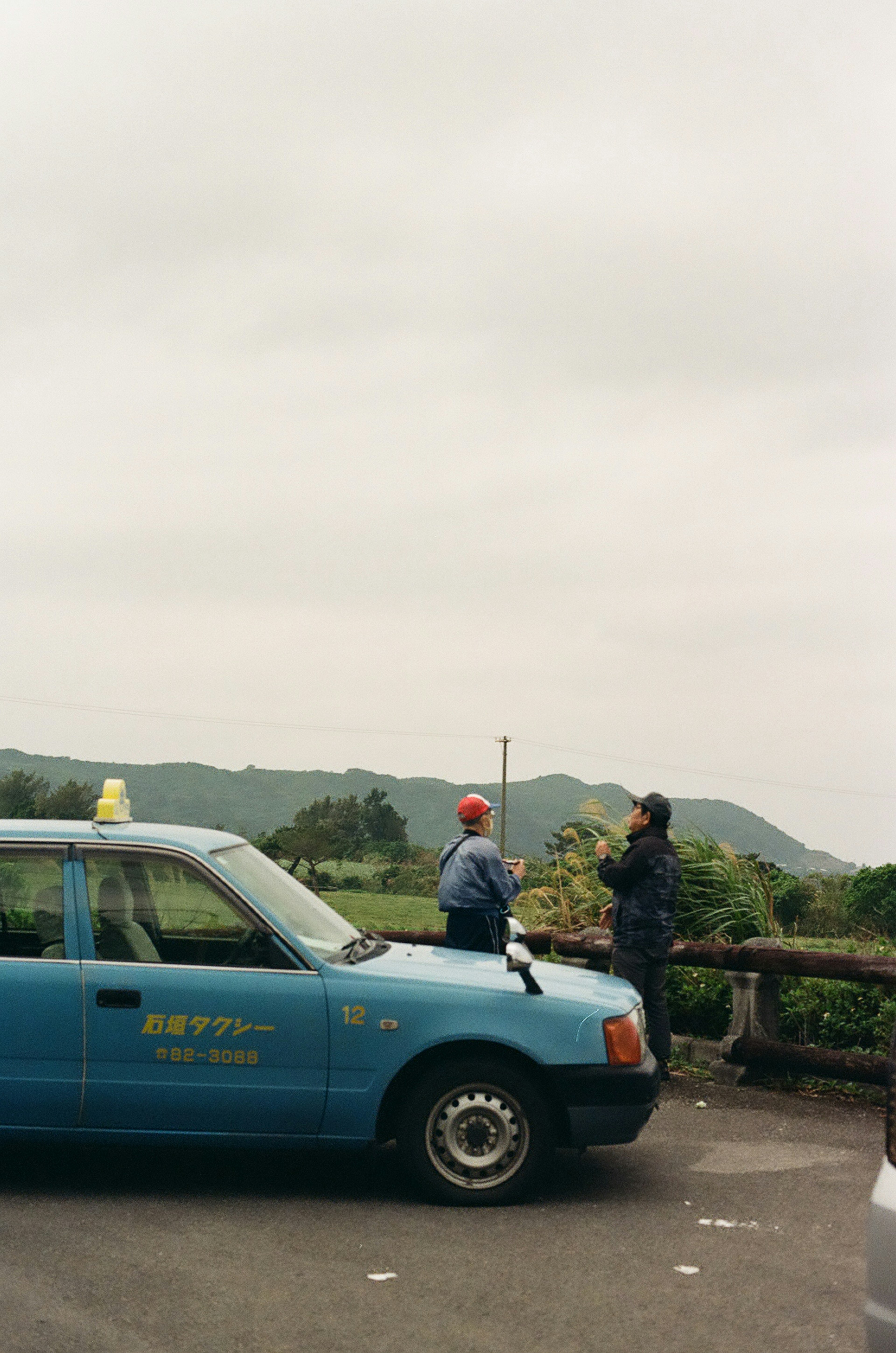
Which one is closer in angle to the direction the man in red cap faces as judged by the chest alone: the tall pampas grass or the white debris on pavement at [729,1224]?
the tall pampas grass

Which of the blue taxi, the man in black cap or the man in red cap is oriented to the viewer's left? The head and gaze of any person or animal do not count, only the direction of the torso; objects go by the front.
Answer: the man in black cap

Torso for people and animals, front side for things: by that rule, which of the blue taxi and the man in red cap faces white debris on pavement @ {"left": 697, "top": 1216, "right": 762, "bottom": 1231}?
the blue taxi

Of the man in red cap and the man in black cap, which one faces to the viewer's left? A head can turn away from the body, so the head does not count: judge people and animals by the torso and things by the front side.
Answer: the man in black cap

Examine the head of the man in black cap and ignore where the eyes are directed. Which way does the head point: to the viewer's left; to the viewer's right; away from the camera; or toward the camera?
to the viewer's left

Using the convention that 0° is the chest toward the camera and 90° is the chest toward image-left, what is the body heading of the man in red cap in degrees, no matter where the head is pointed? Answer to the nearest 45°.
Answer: approximately 225°

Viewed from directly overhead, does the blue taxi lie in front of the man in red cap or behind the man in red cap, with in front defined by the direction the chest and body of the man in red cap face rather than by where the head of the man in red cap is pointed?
behind

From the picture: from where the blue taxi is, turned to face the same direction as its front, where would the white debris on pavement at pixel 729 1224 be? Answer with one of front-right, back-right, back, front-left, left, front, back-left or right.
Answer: front

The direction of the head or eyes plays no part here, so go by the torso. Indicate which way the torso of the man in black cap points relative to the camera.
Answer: to the viewer's left

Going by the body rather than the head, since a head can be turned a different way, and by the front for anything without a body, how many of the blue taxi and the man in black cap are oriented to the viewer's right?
1

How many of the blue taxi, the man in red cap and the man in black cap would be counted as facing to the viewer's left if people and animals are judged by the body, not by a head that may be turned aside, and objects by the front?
1

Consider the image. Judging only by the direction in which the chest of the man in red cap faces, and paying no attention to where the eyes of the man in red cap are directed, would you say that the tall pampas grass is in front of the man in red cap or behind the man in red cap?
in front

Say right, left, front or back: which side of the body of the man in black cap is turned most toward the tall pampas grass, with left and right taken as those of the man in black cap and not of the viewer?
right

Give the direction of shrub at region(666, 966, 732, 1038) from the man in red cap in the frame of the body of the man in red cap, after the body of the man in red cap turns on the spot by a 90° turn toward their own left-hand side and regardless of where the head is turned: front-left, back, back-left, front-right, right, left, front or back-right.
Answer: right

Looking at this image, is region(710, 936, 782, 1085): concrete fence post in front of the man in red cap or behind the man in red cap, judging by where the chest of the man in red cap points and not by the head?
in front

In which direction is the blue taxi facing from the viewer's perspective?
to the viewer's right
